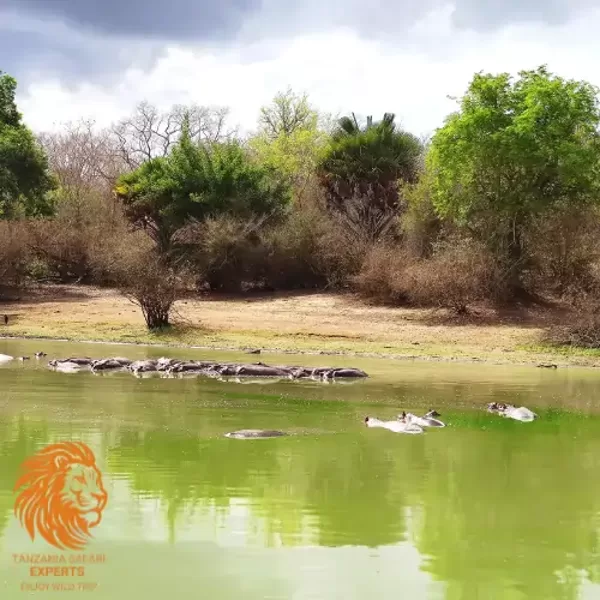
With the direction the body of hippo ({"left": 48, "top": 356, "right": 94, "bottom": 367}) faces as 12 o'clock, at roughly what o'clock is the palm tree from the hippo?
The palm tree is roughly at 4 o'clock from the hippo.

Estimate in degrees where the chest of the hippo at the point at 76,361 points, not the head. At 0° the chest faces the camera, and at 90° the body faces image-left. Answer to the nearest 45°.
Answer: approximately 90°

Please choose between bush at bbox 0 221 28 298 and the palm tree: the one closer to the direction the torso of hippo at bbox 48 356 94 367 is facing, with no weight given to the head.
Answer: the bush

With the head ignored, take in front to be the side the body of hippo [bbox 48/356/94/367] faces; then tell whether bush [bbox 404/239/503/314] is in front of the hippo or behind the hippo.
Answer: behind

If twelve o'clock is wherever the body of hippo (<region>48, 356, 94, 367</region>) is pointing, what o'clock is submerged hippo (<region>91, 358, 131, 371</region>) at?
The submerged hippo is roughly at 7 o'clock from the hippo.

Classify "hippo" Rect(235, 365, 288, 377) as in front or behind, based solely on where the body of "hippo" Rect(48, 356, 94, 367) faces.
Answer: behind

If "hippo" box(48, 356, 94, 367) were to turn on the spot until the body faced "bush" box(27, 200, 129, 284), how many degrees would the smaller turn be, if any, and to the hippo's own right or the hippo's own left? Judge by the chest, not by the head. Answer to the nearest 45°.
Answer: approximately 90° to the hippo's own right

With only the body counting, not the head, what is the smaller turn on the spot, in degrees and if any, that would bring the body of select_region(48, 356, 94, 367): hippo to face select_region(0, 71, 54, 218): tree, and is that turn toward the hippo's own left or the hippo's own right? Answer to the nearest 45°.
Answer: approximately 90° to the hippo's own right
